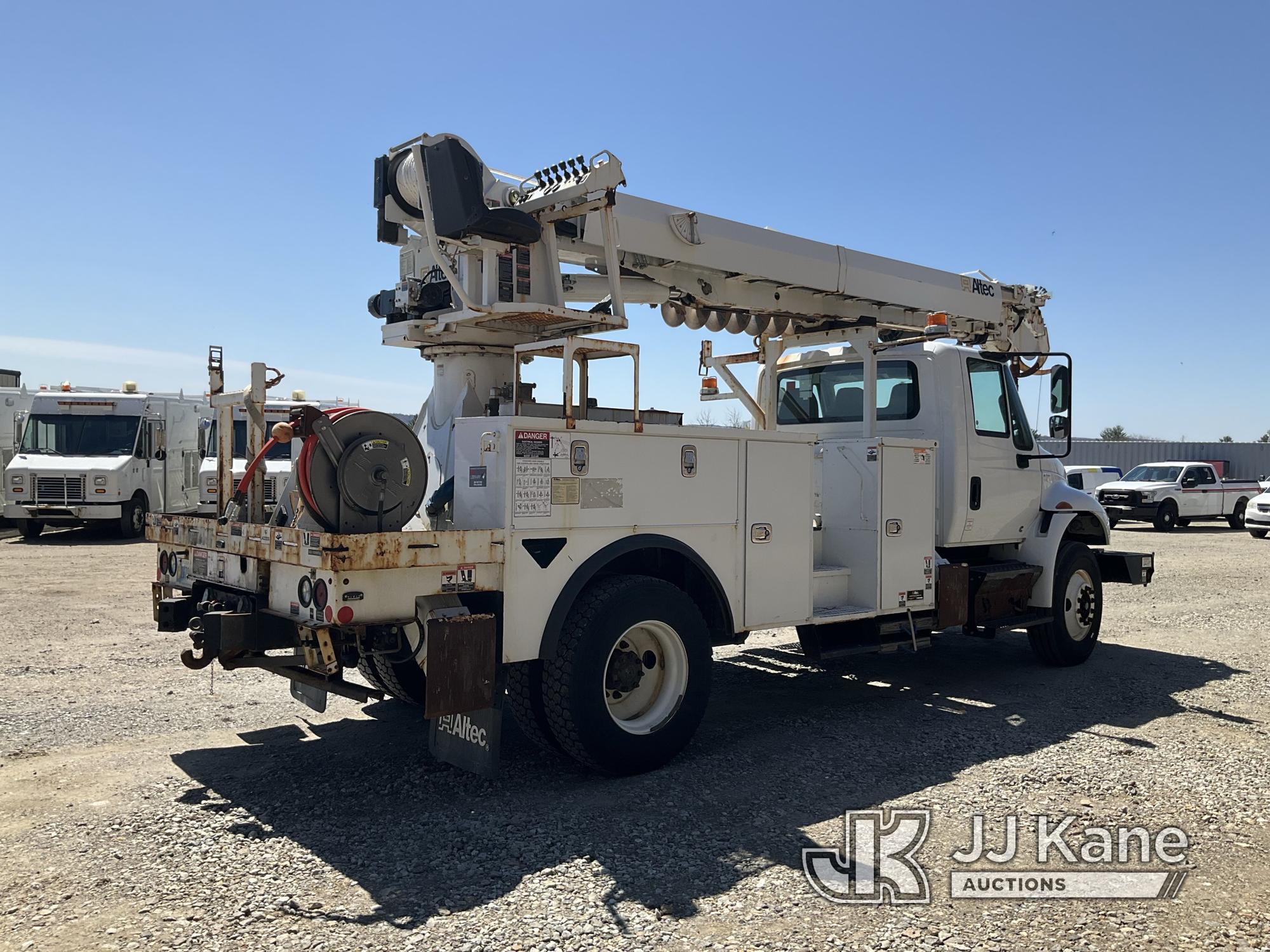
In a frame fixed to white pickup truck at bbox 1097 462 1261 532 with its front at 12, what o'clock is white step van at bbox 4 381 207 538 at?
The white step van is roughly at 12 o'clock from the white pickup truck.

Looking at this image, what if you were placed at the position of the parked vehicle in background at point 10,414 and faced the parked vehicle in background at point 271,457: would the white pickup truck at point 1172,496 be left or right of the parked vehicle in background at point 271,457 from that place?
right

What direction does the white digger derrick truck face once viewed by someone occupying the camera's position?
facing away from the viewer and to the right of the viewer

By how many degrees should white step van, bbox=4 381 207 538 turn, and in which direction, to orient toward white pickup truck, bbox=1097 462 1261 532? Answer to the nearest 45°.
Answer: approximately 135° to its left

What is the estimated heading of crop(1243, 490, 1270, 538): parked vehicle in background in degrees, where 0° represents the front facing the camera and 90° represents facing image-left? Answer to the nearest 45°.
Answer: approximately 45°

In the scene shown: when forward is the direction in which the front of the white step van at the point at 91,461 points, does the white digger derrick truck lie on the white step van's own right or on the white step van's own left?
on the white step van's own left

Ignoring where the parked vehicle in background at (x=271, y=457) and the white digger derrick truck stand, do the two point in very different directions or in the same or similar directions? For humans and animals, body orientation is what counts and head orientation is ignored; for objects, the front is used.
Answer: very different directions

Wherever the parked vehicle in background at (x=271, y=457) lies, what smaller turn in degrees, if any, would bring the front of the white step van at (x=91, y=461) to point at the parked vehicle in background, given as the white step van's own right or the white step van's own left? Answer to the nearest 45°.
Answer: approximately 90° to the white step van's own left

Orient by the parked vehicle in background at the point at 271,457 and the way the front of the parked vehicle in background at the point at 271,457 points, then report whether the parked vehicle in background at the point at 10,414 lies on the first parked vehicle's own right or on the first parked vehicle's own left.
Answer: on the first parked vehicle's own right

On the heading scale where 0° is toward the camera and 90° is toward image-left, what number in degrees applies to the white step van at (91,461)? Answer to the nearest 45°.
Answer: approximately 45°

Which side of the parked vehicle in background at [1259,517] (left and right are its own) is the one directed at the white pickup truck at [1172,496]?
right
